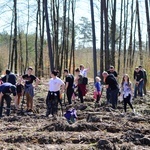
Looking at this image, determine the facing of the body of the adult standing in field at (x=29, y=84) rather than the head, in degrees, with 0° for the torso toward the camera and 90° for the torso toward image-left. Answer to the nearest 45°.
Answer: approximately 0°

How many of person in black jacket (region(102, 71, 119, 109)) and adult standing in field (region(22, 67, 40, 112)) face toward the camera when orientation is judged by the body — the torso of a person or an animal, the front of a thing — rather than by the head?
1

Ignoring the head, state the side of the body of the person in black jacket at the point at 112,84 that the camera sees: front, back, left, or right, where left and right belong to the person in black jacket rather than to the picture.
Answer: left

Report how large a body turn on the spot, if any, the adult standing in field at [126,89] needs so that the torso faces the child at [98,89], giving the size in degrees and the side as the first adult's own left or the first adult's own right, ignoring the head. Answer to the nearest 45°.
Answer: approximately 135° to the first adult's own right

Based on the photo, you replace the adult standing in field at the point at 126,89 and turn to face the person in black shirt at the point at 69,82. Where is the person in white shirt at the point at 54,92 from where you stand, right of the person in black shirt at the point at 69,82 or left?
left

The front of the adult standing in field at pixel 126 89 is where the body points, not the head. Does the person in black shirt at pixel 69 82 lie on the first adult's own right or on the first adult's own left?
on the first adult's own right
